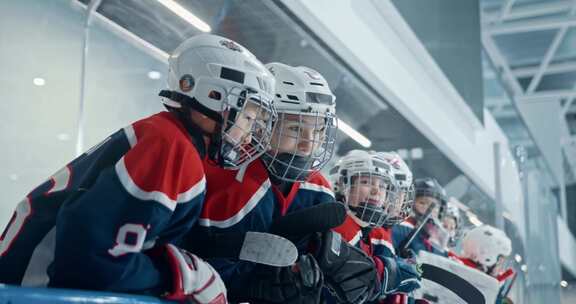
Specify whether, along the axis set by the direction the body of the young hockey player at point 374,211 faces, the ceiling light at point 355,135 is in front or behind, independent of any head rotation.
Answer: behind

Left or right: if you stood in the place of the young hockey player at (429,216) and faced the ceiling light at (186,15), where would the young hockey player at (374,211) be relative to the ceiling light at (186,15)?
left

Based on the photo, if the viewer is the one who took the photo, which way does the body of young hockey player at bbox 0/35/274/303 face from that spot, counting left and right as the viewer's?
facing to the right of the viewer

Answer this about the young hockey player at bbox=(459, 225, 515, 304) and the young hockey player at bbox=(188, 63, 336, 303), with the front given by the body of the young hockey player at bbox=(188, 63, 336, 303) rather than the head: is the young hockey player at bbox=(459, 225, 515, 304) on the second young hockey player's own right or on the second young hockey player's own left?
on the second young hockey player's own left

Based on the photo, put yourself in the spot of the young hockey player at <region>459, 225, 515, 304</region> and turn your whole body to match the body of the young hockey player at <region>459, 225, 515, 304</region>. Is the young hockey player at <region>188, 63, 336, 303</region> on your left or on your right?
on your right

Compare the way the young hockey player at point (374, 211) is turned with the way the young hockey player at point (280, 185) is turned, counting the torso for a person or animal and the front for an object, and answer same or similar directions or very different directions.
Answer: same or similar directions

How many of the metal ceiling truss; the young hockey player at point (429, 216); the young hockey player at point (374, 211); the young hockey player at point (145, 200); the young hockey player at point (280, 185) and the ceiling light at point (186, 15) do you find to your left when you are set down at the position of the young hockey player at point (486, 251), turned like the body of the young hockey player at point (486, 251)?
1

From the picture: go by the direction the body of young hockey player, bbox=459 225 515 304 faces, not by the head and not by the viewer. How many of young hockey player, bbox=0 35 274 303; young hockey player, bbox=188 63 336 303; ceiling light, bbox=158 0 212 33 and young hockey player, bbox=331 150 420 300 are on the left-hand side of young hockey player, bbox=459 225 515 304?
0

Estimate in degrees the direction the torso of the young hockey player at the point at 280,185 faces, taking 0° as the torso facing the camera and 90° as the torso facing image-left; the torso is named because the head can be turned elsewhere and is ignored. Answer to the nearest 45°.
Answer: approximately 315°

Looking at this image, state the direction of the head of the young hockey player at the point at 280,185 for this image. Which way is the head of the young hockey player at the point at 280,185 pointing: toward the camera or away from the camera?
toward the camera

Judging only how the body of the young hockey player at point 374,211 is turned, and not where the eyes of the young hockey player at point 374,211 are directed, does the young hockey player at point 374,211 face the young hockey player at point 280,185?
no
